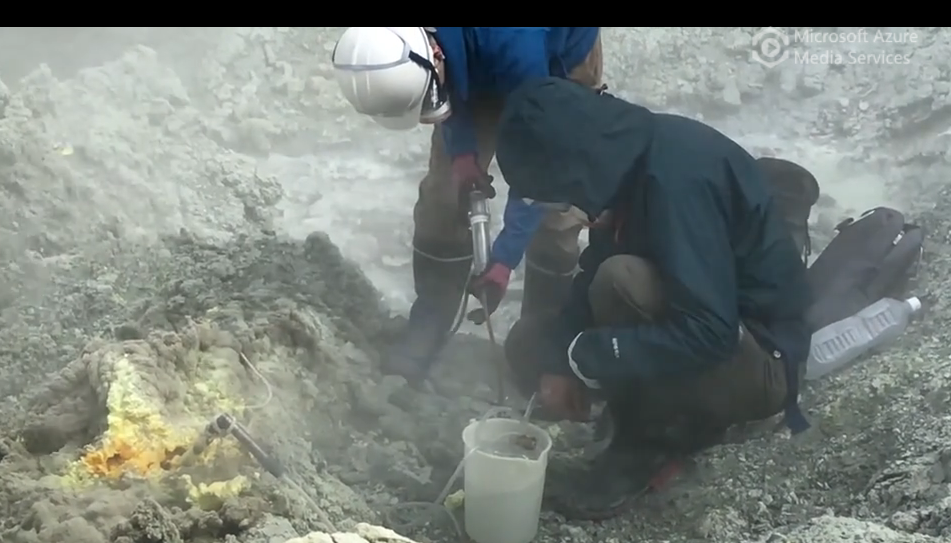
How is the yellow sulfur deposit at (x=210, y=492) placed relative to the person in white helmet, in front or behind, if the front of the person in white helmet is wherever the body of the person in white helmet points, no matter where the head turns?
in front

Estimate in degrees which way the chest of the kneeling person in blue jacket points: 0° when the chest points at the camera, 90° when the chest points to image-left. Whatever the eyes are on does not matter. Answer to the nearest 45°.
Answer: approximately 90°

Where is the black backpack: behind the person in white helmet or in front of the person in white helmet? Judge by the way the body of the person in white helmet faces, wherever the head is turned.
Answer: behind

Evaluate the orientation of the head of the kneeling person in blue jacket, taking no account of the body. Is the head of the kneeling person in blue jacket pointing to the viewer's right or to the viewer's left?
to the viewer's left

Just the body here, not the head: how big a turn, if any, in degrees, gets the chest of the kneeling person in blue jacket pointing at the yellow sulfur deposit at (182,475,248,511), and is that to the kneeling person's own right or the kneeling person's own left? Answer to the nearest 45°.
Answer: approximately 45° to the kneeling person's own left

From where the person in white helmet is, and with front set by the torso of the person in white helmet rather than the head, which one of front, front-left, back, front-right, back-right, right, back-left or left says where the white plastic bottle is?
back-left

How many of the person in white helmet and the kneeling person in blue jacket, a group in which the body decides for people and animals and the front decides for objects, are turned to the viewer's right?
0

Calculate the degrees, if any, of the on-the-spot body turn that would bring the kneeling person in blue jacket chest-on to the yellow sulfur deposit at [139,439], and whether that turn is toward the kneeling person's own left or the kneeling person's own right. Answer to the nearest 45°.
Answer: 0° — they already face it

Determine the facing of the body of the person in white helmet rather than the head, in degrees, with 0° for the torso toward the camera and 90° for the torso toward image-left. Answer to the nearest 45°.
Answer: approximately 45°
